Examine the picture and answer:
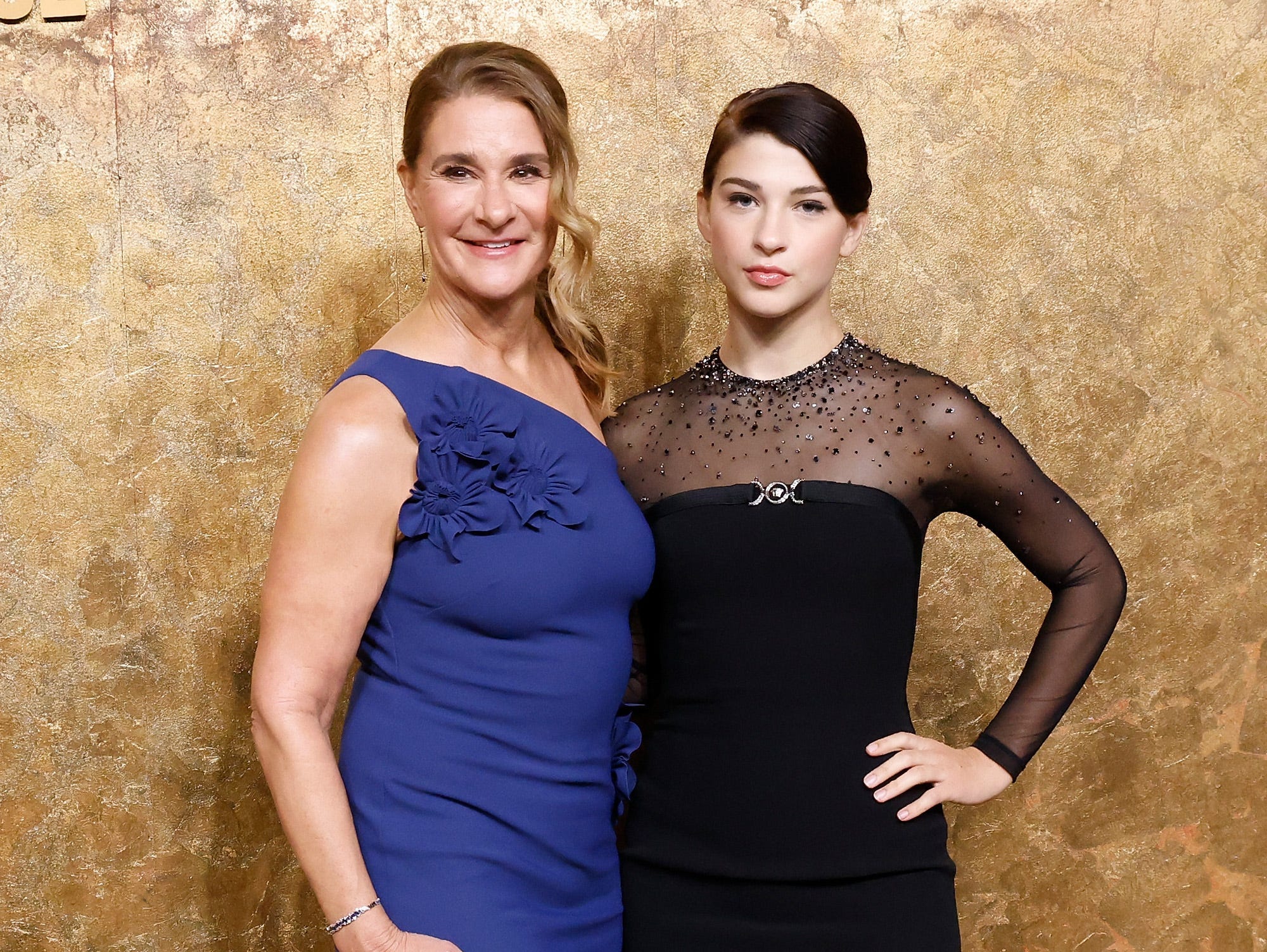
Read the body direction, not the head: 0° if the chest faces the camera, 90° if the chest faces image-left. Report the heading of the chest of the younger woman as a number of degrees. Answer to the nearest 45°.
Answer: approximately 0°

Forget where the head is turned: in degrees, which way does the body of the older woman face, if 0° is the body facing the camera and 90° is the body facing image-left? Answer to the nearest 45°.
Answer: approximately 315°

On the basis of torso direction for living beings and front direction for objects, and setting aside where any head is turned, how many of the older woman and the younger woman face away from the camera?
0
